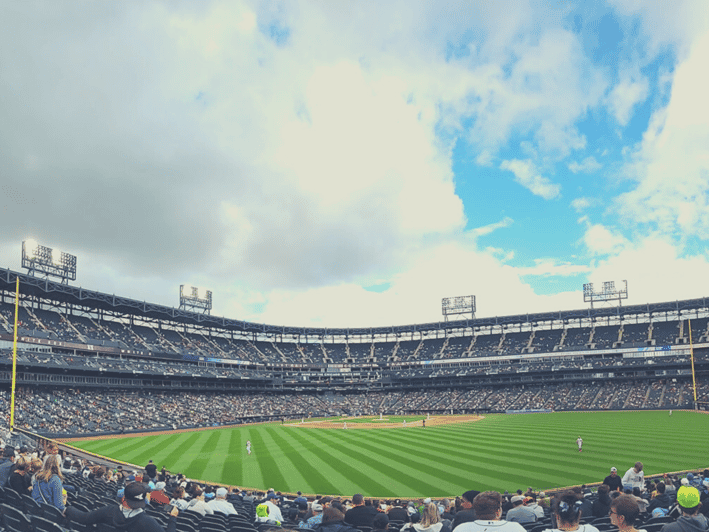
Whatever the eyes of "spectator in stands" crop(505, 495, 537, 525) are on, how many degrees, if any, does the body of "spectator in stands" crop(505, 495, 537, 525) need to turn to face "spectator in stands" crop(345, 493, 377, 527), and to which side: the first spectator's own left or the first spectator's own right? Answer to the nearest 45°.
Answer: approximately 135° to the first spectator's own left

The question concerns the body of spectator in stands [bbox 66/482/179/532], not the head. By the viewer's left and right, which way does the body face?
facing away from the viewer

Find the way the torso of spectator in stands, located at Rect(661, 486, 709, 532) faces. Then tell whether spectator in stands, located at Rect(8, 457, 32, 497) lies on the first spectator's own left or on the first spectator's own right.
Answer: on the first spectator's own left

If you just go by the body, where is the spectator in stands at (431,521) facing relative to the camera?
away from the camera

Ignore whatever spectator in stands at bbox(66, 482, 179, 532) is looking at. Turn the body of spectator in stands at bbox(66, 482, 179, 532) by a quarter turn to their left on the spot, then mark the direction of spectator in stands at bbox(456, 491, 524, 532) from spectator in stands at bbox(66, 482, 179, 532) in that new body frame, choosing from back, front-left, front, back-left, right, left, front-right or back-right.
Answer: back-left

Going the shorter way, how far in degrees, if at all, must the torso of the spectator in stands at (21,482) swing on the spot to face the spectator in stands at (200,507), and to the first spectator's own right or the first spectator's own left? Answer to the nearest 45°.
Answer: approximately 45° to the first spectator's own right

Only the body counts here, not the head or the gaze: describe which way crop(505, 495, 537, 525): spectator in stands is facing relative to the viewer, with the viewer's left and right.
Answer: facing away from the viewer
